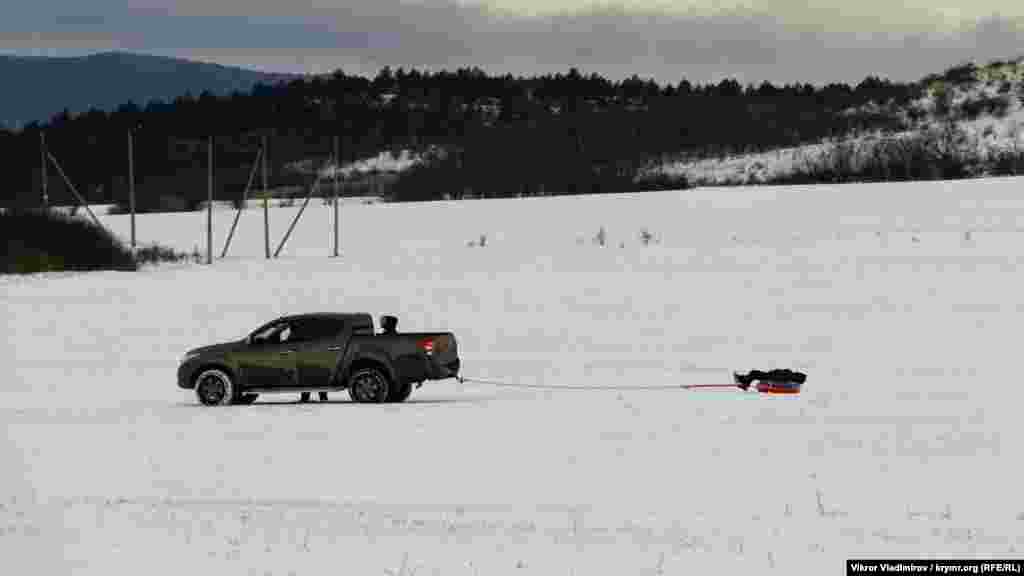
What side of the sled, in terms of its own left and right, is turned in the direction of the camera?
left

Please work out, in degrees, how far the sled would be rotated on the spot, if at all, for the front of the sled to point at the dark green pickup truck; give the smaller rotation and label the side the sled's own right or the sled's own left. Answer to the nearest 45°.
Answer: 0° — it already faces it
